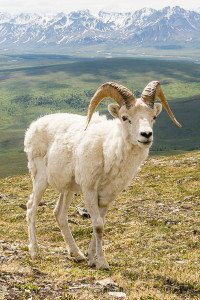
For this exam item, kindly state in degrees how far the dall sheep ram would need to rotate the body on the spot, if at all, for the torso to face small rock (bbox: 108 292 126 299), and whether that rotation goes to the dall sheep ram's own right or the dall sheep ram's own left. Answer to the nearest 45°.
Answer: approximately 45° to the dall sheep ram's own right

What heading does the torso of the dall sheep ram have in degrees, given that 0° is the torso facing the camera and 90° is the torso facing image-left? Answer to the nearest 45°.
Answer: approximately 315°

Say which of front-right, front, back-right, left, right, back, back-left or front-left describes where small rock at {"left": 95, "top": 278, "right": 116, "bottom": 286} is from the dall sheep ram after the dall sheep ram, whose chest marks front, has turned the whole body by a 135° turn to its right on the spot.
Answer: left
